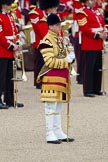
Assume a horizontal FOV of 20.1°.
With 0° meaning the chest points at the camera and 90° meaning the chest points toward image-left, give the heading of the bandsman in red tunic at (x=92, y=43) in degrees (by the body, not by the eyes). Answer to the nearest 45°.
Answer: approximately 315°

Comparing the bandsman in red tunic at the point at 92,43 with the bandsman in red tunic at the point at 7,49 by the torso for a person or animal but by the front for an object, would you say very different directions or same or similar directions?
same or similar directions

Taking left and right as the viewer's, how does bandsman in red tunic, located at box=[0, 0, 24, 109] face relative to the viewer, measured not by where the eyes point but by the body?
facing the viewer and to the right of the viewer

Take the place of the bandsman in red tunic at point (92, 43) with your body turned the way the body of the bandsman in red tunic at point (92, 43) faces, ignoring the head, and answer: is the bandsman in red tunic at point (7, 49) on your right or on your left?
on your right

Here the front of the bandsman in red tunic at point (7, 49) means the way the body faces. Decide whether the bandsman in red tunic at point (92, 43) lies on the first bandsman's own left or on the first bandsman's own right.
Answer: on the first bandsman's own left

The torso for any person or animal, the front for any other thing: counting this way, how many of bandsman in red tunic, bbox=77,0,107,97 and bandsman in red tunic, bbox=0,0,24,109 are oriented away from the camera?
0
